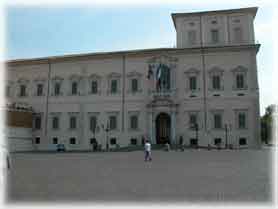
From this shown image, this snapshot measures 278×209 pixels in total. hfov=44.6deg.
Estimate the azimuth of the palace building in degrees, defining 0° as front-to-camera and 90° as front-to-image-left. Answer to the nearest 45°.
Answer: approximately 0°
